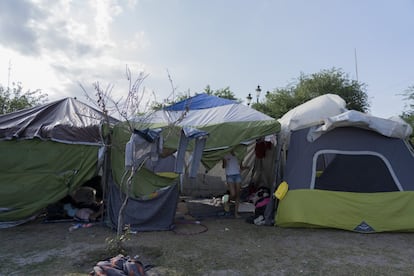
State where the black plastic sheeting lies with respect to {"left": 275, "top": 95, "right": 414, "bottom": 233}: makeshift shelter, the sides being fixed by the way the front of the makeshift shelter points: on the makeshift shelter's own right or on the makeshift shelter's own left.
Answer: on the makeshift shelter's own right

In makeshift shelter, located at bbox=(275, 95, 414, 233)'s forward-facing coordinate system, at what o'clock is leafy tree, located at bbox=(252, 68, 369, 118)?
The leafy tree is roughly at 6 o'clock from the makeshift shelter.

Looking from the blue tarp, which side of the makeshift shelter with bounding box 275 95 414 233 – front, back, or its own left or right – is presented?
right

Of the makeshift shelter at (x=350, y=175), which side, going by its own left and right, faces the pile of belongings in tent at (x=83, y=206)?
right

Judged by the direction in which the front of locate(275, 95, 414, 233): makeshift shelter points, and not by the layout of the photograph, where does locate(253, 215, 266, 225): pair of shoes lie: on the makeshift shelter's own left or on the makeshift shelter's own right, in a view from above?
on the makeshift shelter's own right

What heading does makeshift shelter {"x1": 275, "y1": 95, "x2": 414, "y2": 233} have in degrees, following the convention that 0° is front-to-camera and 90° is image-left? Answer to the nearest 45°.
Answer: approximately 0°
